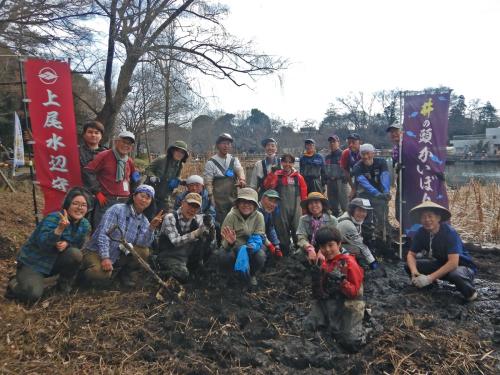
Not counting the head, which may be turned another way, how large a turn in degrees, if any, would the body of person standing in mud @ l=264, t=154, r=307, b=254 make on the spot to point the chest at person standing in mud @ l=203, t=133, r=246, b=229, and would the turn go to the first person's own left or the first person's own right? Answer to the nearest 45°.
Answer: approximately 90° to the first person's own right

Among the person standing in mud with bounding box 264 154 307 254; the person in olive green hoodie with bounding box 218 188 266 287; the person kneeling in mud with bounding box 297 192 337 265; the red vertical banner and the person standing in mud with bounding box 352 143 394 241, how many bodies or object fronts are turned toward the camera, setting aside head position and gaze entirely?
5

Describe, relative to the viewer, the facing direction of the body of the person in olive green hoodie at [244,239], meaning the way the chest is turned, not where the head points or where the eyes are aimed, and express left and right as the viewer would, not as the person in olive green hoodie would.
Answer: facing the viewer

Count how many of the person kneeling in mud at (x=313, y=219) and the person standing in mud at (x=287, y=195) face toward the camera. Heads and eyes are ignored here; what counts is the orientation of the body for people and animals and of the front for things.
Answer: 2

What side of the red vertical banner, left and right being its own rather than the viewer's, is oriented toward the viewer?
front

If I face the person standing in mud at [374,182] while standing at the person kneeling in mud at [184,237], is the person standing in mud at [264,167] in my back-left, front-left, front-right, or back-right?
front-left

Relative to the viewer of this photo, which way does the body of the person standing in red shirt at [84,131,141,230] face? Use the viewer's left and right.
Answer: facing the viewer and to the right of the viewer

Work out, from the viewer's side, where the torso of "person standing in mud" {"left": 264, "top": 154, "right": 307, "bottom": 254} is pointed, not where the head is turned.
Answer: toward the camera

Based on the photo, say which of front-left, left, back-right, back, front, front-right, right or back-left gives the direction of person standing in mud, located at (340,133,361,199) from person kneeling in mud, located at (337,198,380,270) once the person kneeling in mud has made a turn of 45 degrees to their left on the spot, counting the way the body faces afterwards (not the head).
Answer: left

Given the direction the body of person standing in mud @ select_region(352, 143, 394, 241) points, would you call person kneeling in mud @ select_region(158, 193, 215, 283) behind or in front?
in front
